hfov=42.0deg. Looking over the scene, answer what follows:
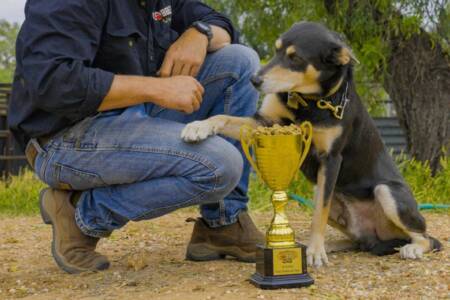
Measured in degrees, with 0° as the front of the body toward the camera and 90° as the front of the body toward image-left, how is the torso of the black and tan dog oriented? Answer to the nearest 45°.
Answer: approximately 45°

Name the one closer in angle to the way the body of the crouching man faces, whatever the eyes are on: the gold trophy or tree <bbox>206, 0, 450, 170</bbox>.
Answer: the gold trophy

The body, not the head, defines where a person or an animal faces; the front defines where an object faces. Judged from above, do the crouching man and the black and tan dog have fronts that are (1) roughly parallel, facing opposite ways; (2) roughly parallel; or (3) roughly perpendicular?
roughly perpendicular

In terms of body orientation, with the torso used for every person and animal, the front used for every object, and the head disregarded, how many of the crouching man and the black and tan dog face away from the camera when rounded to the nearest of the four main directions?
0

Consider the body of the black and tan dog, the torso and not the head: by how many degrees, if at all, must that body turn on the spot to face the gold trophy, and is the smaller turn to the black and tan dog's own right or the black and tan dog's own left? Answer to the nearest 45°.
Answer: approximately 45° to the black and tan dog's own left

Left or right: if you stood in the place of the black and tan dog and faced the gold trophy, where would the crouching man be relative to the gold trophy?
right

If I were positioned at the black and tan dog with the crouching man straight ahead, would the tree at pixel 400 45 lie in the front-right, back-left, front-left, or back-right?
back-right

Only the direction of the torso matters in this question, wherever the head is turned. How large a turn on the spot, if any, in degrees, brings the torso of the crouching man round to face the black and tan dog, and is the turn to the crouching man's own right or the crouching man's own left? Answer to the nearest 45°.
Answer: approximately 45° to the crouching man's own left

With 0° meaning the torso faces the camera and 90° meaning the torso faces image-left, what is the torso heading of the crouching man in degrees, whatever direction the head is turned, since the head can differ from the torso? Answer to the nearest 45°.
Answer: approximately 315°

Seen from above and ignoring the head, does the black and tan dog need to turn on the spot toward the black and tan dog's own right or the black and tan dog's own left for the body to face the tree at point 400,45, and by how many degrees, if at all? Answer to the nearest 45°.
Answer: approximately 135° to the black and tan dog's own right
